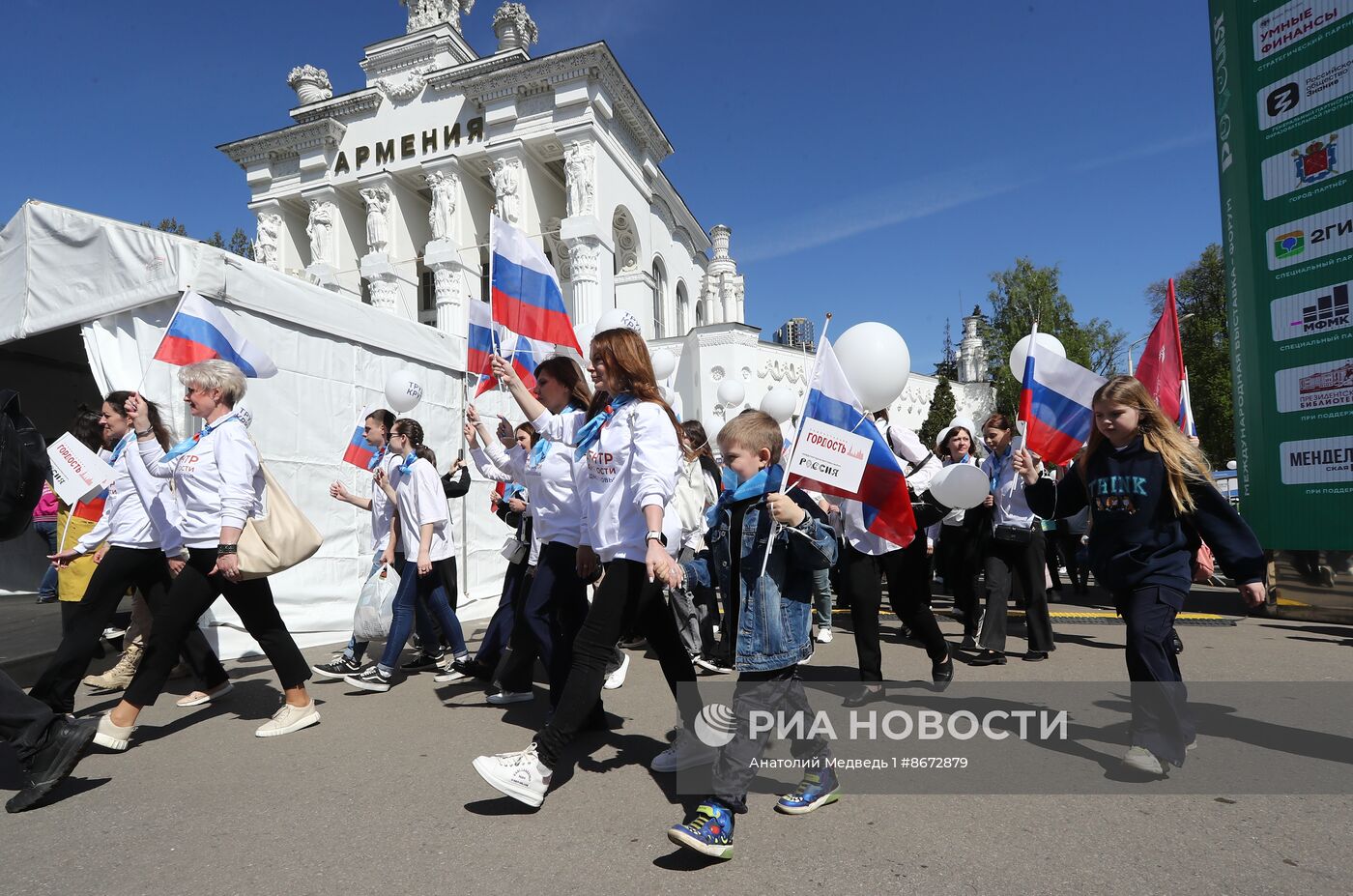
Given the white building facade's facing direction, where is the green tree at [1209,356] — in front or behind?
behind

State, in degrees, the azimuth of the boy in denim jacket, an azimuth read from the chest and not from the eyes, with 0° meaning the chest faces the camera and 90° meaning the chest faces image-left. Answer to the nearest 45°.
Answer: approximately 45°

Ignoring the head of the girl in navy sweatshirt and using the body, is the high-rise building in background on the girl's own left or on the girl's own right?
on the girl's own right

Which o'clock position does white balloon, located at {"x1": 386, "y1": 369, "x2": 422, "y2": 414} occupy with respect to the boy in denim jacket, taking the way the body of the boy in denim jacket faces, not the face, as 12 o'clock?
The white balloon is roughly at 3 o'clock from the boy in denim jacket.

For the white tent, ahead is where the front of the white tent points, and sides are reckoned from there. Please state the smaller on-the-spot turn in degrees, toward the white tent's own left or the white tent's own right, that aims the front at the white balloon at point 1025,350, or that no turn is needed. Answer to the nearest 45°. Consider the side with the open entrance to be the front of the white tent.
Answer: approximately 90° to the white tent's own left

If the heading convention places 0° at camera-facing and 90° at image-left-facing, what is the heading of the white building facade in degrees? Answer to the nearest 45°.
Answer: approximately 45°

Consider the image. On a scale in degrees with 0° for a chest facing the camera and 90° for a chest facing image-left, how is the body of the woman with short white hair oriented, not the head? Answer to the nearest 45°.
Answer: approximately 90°

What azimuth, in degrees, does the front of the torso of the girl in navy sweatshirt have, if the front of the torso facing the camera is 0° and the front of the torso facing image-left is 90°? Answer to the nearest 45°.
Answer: approximately 45°

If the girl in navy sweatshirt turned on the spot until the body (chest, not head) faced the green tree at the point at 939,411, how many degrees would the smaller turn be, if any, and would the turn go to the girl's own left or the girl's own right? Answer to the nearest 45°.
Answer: approximately 135° to the girl's own right
